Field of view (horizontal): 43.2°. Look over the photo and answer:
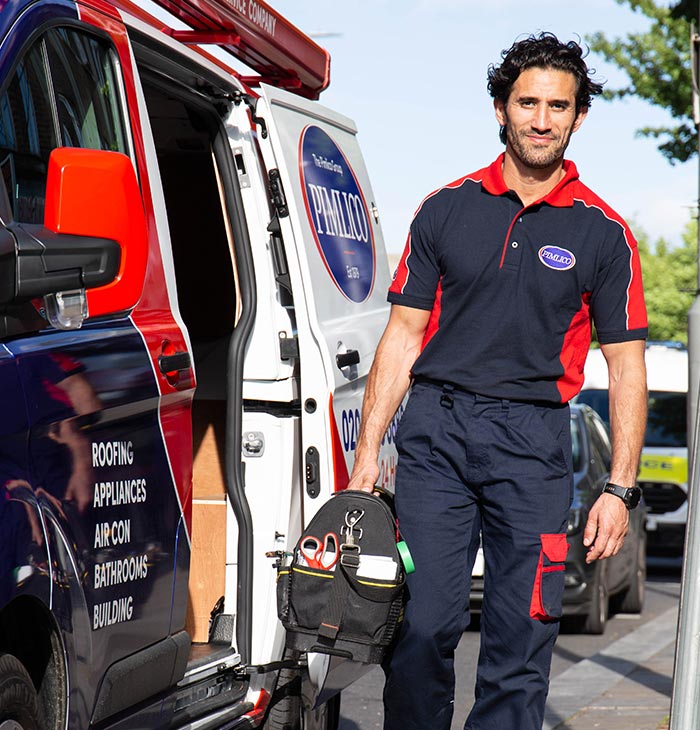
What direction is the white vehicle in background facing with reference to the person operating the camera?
facing the viewer

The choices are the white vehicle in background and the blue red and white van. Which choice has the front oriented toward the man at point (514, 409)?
the white vehicle in background

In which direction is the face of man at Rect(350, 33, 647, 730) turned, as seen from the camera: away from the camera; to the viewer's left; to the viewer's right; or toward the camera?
toward the camera

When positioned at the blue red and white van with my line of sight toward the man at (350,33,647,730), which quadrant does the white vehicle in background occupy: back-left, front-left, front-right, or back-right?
front-left

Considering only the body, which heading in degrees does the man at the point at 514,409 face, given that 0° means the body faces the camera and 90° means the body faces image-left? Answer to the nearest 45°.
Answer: approximately 0°

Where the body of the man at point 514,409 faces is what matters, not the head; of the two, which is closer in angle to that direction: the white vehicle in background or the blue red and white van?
the blue red and white van

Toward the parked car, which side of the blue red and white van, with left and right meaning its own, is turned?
back

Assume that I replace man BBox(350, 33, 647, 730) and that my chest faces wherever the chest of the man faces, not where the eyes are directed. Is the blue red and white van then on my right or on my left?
on my right

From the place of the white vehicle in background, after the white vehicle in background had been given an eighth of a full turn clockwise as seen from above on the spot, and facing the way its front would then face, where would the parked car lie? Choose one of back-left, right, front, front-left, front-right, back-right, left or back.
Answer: front-left

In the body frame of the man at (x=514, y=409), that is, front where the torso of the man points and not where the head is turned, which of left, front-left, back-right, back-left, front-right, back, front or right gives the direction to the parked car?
back

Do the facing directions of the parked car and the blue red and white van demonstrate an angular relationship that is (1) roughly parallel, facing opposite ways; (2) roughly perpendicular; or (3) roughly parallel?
roughly parallel

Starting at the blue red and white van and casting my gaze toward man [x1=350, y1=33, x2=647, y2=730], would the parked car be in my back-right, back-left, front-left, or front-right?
front-left

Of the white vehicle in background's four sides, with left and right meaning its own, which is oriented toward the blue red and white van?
front

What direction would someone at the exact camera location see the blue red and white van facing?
facing the viewer and to the left of the viewer

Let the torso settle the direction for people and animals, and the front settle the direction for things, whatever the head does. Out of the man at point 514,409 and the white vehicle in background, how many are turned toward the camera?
2

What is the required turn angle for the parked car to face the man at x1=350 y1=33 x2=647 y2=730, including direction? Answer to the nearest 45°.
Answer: approximately 45° to its left
